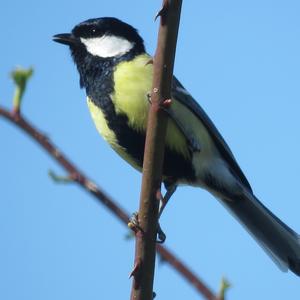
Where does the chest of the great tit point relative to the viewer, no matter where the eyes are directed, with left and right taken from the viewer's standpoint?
facing the viewer and to the left of the viewer
